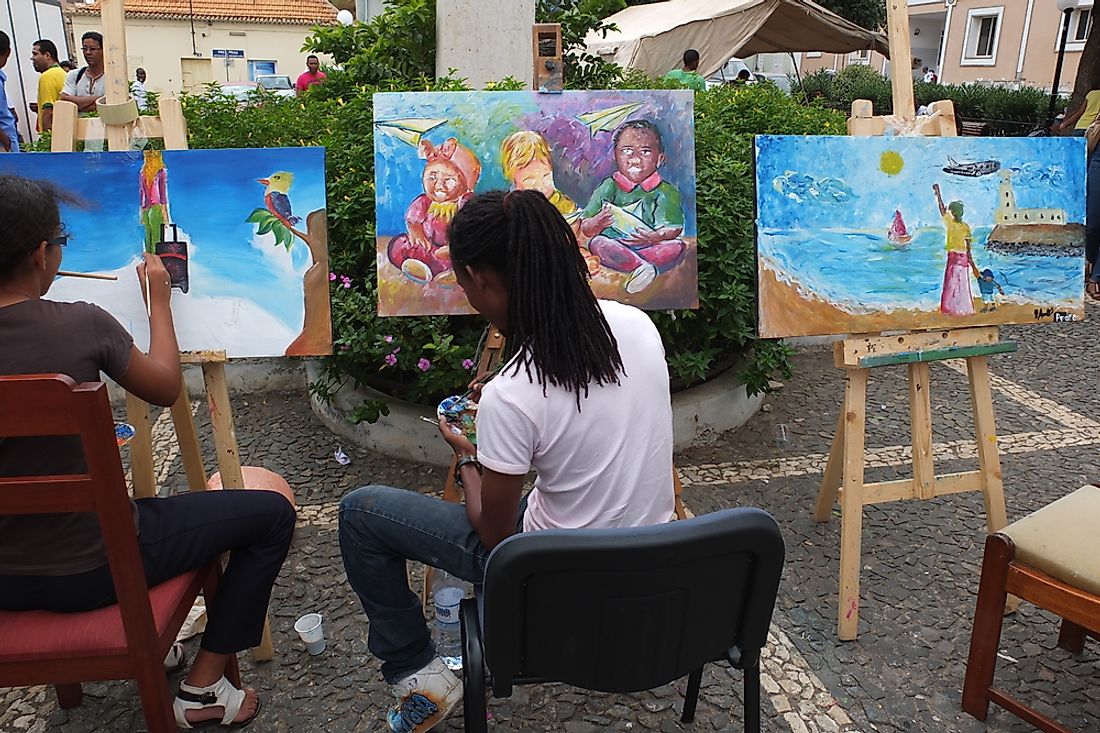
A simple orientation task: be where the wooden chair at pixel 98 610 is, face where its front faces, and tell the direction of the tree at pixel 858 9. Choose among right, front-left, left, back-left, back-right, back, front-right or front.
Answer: front

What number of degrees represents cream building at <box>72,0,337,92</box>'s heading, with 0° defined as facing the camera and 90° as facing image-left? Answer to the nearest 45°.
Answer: approximately 0°

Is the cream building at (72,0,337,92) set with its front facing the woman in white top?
yes

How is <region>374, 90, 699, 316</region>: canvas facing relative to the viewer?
toward the camera

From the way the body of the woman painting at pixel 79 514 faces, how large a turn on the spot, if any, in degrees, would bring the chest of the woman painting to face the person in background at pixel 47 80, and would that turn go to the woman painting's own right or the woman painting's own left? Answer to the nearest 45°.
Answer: approximately 45° to the woman painting's own left

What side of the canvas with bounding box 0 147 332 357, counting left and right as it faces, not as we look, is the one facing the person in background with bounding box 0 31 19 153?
back

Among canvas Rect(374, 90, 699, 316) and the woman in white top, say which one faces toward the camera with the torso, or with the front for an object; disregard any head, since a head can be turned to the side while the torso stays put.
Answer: the canvas

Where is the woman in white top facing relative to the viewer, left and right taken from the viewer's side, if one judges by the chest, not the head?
facing away from the viewer and to the left of the viewer

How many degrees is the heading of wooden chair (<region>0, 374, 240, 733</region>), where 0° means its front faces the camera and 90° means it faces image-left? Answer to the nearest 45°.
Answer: approximately 225°

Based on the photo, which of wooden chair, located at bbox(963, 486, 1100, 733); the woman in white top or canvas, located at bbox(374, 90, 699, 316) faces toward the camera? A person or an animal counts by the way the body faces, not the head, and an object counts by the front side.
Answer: the canvas

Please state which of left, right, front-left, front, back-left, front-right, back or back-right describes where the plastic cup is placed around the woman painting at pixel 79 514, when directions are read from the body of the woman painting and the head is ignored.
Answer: front

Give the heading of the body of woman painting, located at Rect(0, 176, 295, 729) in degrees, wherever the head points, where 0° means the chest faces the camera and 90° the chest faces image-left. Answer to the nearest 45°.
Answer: approximately 225°

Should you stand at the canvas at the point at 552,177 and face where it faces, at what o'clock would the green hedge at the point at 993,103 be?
The green hedge is roughly at 7 o'clock from the canvas.

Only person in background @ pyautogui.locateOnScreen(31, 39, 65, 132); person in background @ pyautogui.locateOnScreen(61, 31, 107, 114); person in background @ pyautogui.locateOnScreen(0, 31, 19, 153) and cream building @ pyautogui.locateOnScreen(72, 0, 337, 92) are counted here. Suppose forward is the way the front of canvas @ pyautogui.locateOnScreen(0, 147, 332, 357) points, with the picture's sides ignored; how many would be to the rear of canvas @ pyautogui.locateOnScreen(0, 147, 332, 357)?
4

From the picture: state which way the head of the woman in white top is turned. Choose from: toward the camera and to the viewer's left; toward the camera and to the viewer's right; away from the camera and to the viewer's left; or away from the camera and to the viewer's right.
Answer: away from the camera and to the viewer's left

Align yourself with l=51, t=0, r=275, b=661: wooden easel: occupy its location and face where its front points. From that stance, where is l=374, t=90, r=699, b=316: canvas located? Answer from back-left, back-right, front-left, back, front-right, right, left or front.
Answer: left

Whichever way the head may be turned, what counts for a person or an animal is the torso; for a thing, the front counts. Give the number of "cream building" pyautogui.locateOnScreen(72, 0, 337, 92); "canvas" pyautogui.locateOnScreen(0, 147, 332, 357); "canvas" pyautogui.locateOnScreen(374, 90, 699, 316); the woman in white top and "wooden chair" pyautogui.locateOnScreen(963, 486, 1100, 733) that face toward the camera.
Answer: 3

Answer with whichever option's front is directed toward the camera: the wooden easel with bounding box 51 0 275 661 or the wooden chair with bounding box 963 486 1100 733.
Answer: the wooden easel

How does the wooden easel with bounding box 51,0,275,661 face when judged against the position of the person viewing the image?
facing the viewer

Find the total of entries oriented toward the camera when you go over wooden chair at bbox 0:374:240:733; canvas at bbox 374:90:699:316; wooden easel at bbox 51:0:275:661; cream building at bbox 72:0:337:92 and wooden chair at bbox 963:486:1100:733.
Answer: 3
